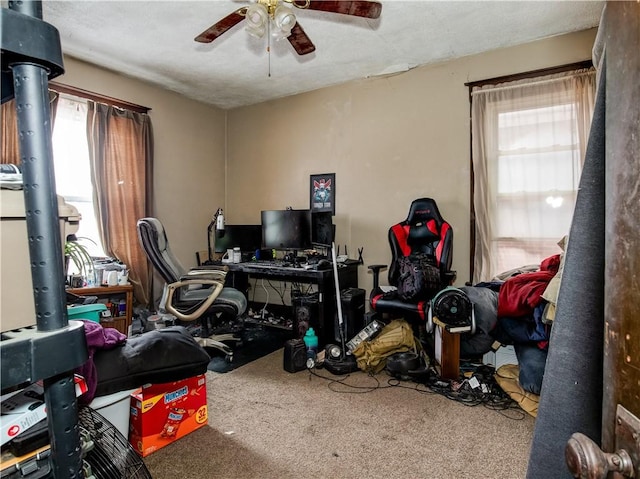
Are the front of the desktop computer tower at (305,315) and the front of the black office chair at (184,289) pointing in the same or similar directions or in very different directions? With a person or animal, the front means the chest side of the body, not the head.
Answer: very different directions

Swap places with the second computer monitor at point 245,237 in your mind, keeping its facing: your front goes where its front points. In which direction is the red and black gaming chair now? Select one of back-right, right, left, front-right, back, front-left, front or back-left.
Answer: front-left

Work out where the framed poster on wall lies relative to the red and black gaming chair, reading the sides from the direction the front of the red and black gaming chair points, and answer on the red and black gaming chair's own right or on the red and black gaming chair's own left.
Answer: on the red and black gaming chair's own right

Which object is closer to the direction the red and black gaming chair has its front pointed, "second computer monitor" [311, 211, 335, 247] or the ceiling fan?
the ceiling fan

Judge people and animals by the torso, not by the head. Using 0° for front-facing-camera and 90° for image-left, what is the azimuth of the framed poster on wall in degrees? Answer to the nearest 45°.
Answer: approximately 45°

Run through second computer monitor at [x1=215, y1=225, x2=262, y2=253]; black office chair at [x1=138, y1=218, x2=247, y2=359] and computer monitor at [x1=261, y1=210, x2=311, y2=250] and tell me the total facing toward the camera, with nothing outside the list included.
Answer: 2

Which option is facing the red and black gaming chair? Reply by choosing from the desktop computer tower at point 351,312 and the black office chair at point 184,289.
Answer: the black office chair

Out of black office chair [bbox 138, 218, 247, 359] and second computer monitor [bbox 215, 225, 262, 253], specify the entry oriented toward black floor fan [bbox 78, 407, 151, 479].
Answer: the second computer monitor

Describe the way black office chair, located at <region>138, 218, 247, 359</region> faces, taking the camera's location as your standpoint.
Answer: facing to the right of the viewer

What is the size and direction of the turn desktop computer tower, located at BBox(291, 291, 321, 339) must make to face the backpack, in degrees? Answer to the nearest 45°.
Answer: approximately 90° to its left

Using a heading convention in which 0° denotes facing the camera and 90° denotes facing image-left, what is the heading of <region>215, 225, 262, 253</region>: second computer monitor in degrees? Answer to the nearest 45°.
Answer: approximately 0°

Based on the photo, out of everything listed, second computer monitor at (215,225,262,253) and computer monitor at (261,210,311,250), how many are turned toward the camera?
2

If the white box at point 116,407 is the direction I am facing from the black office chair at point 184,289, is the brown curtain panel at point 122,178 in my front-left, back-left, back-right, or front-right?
back-right

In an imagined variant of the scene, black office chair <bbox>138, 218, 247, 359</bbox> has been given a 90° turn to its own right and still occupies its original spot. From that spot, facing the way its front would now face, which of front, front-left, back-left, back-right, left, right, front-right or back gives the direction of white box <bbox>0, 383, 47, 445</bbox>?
front

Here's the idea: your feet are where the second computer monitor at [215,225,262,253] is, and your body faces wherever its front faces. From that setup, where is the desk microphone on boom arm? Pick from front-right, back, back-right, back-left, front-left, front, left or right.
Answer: front-right
